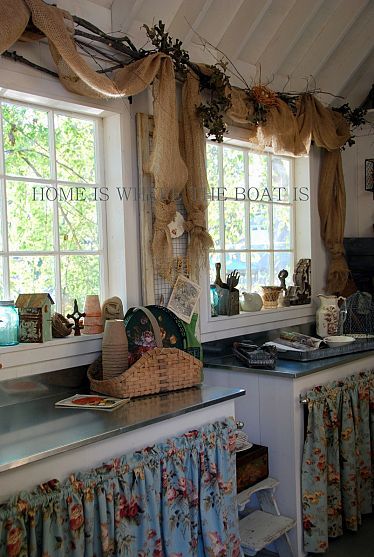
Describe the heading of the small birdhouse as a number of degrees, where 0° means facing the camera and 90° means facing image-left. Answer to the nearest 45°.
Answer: approximately 315°

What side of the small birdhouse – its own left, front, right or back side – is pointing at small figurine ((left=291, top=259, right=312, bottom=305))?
left

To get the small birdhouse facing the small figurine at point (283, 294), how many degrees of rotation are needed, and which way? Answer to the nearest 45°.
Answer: approximately 90° to its left

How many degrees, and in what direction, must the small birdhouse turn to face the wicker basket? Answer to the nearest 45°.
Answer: approximately 45° to its left

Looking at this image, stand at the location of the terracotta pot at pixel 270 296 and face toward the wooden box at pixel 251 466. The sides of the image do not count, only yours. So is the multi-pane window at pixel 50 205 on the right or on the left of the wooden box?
right

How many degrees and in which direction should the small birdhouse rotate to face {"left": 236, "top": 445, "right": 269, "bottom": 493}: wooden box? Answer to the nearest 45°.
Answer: approximately 45° to its left

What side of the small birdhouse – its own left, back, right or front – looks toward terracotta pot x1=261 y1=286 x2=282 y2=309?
left

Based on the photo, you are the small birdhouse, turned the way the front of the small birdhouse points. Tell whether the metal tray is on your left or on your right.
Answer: on your left
